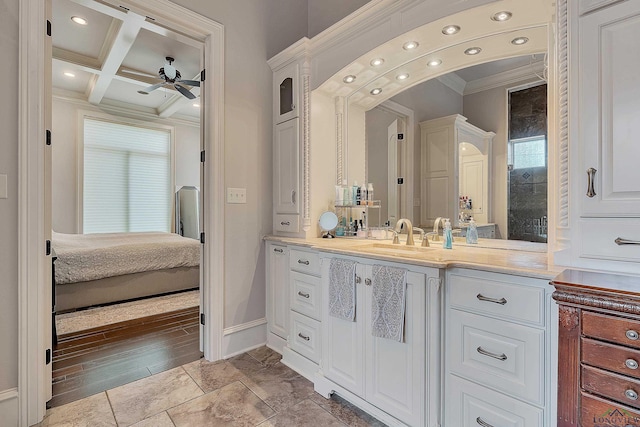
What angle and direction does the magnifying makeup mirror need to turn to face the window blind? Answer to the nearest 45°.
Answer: approximately 135° to its right

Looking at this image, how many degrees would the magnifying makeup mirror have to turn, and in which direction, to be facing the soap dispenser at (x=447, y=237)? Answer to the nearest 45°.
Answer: approximately 45° to its left

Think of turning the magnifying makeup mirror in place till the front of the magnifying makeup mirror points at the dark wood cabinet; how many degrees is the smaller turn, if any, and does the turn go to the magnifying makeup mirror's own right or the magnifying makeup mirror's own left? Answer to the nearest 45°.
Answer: approximately 45° to the magnifying makeup mirror's own left

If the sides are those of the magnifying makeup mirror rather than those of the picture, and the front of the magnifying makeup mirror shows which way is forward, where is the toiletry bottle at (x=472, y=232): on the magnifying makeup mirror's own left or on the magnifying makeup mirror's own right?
on the magnifying makeup mirror's own left

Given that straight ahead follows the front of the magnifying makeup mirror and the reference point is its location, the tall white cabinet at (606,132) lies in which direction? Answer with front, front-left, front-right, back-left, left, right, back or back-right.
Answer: front-left

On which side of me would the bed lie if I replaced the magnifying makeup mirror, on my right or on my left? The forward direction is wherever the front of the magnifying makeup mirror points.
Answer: on my right

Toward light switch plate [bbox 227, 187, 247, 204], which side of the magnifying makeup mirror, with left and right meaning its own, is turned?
right

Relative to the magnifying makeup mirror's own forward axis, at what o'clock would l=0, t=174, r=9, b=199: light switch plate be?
The light switch plate is roughly at 2 o'clock from the magnifying makeup mirror.

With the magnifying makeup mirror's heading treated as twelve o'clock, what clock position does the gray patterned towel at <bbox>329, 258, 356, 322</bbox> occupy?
The gray patterned towel is roughly at 12 o'clock from the magnifying makeup mirror.

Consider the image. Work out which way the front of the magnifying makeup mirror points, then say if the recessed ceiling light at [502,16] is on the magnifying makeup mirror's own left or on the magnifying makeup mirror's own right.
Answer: on the magnifying makeup mirror's own left

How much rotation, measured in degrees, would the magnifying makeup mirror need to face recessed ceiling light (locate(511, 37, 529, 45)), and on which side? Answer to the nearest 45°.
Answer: approximately 45° to its left

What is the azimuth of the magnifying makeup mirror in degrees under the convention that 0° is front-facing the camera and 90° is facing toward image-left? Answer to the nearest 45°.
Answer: approximately 0°
